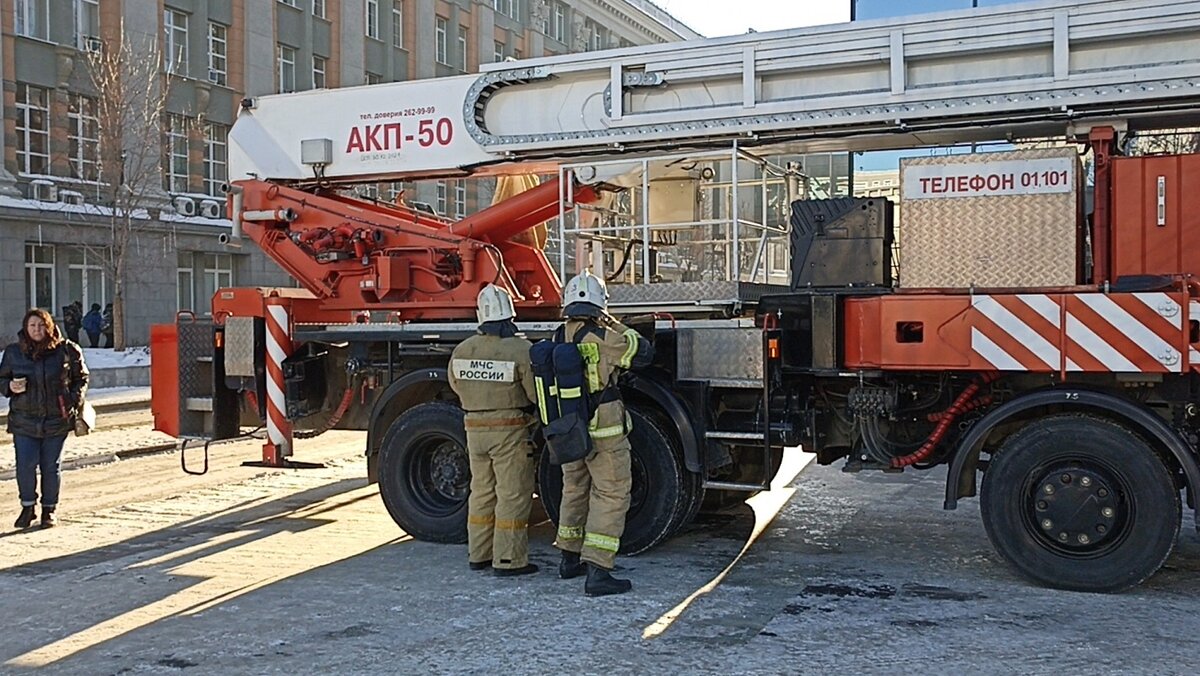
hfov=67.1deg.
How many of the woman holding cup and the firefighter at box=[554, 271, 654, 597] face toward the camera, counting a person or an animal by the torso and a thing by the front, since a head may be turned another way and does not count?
1

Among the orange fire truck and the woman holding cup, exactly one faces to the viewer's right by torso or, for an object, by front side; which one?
the orange fire truck

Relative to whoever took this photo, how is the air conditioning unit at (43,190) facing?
facing the viewer and to the right of the viewer

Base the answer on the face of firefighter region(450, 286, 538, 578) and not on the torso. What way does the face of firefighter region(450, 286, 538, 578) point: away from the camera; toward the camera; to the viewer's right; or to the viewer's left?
away from the camera

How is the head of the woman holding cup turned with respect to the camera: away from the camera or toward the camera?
toward the camera

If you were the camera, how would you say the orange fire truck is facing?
facing to the right of the viewer

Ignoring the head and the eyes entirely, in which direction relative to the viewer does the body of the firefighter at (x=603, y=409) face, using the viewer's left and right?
facing away from the viewer and to the right of the viewer

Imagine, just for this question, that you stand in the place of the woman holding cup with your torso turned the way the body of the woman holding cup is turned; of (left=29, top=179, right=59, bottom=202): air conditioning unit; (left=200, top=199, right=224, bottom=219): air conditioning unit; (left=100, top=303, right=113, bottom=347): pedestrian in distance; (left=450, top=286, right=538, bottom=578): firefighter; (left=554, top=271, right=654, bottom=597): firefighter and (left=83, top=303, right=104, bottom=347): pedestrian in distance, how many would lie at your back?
4

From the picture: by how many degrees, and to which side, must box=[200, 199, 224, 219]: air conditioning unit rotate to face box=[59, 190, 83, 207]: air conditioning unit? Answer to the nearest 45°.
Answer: approximately 90° to its right

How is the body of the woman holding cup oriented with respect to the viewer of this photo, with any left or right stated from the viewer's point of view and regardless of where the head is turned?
facing the viewer

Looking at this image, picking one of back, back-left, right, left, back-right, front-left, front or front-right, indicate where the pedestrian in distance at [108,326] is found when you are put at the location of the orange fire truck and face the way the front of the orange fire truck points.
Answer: back-left

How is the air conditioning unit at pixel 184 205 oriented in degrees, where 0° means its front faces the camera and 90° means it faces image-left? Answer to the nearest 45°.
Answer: approximately 315°

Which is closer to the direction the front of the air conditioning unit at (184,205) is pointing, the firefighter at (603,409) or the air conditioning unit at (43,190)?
the firefighter

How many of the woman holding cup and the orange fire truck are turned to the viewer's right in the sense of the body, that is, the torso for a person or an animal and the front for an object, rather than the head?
1
